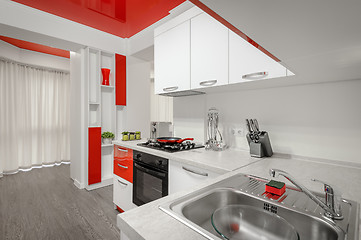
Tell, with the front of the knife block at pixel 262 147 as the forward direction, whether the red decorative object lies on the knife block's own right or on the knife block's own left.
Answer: on the knife block's own right

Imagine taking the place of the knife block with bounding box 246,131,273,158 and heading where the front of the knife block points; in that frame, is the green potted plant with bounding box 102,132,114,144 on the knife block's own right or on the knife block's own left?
on the knife block's own right

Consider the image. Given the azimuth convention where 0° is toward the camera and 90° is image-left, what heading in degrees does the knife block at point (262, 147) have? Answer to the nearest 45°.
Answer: approximately 45°

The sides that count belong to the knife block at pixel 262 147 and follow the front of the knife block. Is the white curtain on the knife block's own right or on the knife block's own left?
on the knife block's own right

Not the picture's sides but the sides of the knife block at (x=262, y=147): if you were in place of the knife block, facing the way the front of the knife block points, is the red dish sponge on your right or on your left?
on your left

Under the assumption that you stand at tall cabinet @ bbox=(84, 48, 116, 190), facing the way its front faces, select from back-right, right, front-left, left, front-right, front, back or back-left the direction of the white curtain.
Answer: back

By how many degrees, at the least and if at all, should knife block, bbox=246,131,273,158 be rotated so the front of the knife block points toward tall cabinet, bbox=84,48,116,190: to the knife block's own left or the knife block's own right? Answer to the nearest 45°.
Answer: approximately 45° to the knife block's own right
